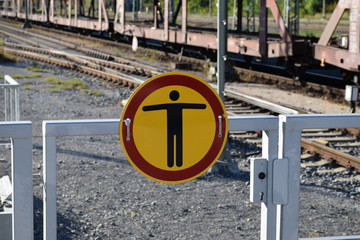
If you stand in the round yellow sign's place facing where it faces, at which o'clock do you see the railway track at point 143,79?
The railway track is roughly at 6 o'clock from the round yellow sign.

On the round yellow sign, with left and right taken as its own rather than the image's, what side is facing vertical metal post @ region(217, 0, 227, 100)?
back

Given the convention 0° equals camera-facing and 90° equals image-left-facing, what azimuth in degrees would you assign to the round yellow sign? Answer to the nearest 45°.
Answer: approximately 0°
